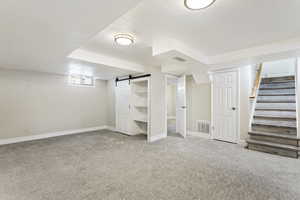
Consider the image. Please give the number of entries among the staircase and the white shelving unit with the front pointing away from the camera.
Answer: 0

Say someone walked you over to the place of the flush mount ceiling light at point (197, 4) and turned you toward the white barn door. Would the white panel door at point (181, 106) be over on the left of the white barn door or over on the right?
right

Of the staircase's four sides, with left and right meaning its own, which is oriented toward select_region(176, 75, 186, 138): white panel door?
right

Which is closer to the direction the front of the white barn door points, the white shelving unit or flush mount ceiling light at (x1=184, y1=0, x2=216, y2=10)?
the flush mount ceiling light

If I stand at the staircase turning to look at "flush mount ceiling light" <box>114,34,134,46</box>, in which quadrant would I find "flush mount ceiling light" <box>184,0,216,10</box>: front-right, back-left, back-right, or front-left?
front-left

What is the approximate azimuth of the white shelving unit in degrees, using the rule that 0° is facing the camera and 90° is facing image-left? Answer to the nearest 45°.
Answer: approximately 45°

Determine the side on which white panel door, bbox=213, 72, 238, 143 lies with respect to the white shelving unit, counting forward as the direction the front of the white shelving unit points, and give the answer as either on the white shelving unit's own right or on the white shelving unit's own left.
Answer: on the white shelving unit's own left

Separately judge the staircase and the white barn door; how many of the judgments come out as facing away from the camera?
0

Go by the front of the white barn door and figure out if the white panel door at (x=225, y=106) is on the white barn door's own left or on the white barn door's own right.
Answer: on the white barn door's own left

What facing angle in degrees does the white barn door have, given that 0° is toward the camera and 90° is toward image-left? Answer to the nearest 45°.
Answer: approximately 45°

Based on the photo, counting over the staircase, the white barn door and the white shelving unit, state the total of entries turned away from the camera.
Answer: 0

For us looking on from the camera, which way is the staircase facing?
facing the viewer
